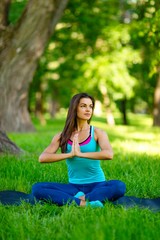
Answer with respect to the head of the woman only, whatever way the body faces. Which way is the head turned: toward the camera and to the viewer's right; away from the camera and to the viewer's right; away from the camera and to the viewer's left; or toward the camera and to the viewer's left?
toward the camera and to the viewer's right

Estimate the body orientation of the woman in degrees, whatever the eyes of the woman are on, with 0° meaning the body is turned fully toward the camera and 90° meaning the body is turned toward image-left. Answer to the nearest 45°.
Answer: approximately 0°

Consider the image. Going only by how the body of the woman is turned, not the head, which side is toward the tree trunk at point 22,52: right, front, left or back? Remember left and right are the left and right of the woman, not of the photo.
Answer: back

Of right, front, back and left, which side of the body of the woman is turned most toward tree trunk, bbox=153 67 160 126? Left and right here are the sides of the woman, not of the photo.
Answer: back
